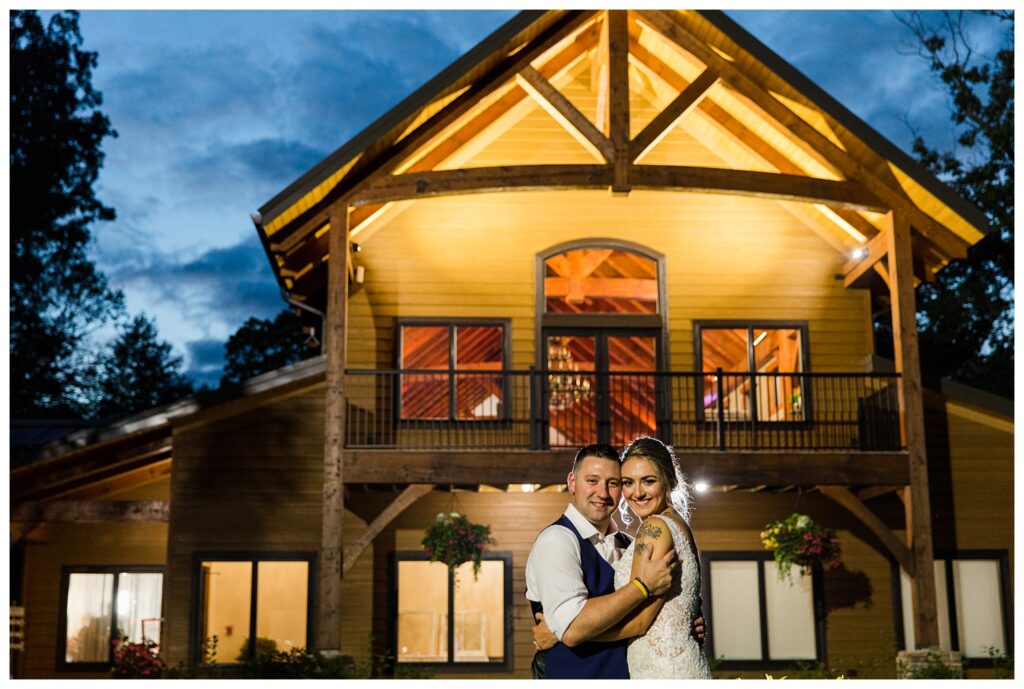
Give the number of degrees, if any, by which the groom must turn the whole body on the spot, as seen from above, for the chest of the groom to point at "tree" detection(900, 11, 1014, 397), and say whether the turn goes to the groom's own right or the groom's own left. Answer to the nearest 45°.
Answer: approximately 135° to the groom's own left

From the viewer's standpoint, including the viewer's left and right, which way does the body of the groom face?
facing the viewer and to the right of the viewer

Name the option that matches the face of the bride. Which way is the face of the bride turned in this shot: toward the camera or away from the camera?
toward the camera

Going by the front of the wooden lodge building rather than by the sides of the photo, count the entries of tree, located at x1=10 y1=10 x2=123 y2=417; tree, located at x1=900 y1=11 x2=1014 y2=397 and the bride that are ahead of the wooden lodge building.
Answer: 1

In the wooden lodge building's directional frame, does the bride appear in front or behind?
in front

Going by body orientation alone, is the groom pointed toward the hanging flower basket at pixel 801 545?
no

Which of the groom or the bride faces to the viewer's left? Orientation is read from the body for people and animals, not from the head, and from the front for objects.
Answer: the bride

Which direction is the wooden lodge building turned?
toward the camera

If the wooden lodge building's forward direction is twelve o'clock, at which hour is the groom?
The groom is roughly at 12 o'clock from the wooden lodge building.

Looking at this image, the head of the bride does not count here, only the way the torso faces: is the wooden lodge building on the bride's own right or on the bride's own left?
on the bride's own right

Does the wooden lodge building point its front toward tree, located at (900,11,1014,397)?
no

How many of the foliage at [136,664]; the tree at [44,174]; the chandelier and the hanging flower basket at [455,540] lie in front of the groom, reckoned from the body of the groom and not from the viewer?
0
